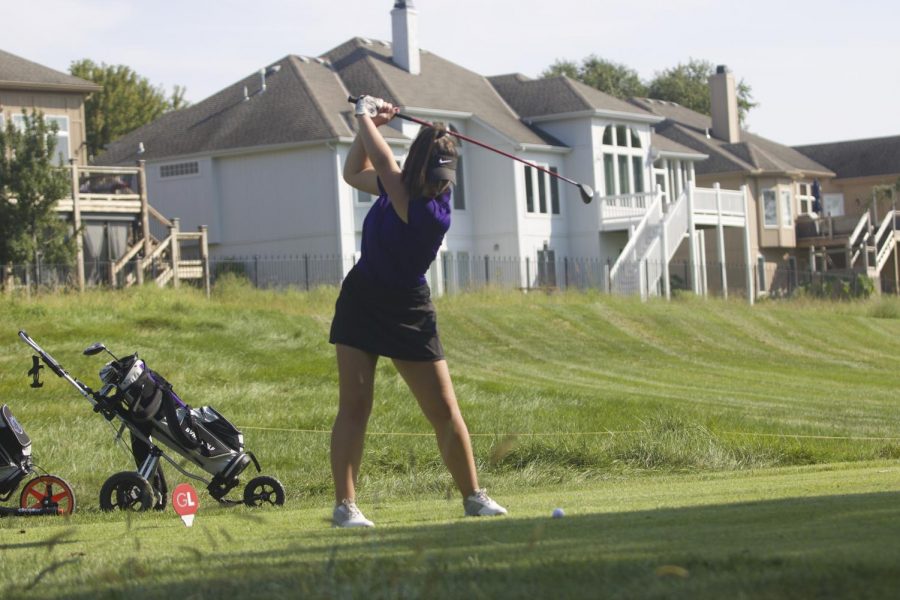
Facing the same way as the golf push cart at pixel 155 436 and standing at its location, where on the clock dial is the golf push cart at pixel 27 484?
the golf push cart at pixel 27 484 is roughly at 6 o'clock from the golf push cart at pixel 155 436.

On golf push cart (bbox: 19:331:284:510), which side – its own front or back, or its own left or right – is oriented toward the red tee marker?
right

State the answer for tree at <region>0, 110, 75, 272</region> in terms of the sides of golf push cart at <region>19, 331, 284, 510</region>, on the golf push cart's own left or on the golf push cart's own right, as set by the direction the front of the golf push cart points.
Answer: on the golf push cart's own left

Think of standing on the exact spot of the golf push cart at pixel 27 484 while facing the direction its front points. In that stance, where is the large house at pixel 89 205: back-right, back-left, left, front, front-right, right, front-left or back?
left

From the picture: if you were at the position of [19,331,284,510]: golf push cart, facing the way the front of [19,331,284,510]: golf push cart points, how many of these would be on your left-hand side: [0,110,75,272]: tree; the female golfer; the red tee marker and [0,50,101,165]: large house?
2

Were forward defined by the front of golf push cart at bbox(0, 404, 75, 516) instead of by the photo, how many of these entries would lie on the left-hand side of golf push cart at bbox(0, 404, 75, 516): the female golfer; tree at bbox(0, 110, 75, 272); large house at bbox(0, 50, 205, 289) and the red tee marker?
2

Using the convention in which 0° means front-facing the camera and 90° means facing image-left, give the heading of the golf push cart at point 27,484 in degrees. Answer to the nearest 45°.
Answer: approximately 270°

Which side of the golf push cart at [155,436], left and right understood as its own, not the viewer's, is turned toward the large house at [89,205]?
left

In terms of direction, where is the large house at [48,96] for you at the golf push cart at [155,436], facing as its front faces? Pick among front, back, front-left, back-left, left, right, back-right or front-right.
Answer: left

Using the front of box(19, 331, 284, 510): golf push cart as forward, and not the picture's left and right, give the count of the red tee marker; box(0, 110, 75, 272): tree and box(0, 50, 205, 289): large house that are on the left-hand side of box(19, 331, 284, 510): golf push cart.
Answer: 2

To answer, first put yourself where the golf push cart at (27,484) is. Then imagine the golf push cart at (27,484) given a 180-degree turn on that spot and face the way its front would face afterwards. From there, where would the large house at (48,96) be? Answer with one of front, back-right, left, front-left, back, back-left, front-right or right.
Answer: right

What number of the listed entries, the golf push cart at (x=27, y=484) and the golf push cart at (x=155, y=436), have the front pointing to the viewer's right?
2

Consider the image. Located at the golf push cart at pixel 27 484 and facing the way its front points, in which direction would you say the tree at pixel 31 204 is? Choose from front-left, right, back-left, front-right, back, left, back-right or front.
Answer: left

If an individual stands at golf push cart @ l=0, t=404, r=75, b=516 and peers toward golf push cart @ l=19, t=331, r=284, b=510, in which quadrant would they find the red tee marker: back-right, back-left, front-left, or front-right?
front-right

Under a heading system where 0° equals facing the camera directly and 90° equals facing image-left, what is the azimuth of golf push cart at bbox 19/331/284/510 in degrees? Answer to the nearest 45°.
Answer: approximately 270°

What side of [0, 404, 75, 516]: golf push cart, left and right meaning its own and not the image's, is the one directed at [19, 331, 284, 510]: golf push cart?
front

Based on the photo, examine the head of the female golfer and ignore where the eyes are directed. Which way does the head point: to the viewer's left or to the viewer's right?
to the viewer's right
